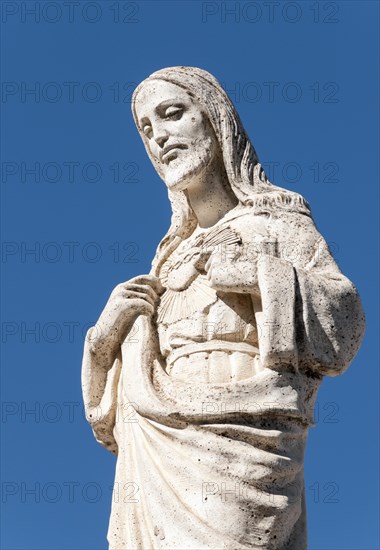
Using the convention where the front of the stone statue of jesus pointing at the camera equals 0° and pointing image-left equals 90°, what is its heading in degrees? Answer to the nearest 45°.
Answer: approximately 45°
